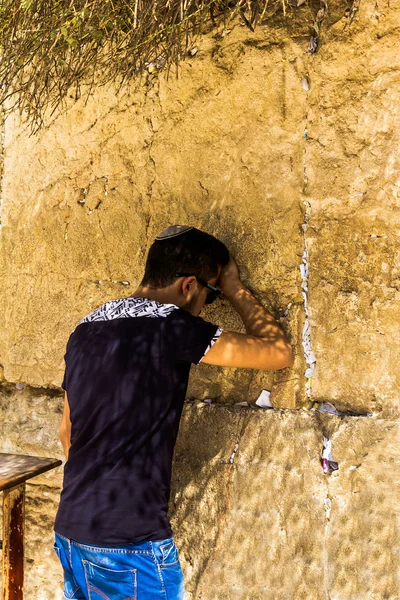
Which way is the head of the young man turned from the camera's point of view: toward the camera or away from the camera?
away from the camera

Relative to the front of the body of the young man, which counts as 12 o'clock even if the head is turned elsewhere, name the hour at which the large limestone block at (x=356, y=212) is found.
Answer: The large limestone block is roughly at 1 o'clock from the young man.

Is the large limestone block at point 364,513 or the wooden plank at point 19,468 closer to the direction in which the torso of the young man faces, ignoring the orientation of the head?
the large limestone block

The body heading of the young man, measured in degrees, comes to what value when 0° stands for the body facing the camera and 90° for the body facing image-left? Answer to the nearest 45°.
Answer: approximately 225°

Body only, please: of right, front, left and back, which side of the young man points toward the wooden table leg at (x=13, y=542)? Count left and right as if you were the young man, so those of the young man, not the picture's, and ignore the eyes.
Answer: left

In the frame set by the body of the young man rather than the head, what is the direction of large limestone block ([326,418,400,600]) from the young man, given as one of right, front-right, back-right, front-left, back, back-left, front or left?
front-right

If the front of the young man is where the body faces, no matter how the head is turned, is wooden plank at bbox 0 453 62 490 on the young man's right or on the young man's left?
on the young man's left
